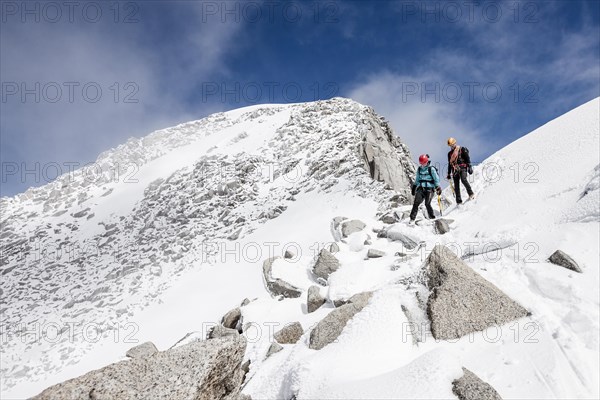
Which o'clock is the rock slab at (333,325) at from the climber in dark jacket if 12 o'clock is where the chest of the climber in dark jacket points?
The rock slab is roughly at 11 o'clock from the climber in dark jacket.

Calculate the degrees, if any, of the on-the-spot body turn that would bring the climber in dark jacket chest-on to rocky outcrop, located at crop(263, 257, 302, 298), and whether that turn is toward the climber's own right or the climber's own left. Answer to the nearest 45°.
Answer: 0° — they already face it

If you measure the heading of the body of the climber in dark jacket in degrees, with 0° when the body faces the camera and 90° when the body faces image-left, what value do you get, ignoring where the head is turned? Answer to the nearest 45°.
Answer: approximately 45°

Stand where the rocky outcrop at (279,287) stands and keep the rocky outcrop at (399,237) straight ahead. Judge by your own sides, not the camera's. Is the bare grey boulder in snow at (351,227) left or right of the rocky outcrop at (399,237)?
left

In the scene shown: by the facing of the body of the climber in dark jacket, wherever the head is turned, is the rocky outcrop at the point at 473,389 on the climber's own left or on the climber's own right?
on the climber's own left

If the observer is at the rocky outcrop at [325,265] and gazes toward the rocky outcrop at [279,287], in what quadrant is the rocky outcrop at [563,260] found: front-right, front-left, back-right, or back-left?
back-left

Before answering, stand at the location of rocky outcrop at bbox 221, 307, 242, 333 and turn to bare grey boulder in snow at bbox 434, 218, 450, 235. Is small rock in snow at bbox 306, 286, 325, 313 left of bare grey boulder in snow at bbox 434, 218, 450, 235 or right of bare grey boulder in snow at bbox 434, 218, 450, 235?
right

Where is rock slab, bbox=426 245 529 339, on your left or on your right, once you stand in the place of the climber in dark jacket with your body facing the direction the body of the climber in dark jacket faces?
on your left

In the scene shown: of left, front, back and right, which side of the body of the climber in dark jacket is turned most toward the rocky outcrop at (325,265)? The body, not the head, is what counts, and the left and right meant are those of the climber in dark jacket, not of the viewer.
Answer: front

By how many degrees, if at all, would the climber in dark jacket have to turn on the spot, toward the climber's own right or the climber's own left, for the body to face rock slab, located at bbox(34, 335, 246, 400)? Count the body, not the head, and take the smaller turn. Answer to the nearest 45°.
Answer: approximately 45° to the climber's own left
